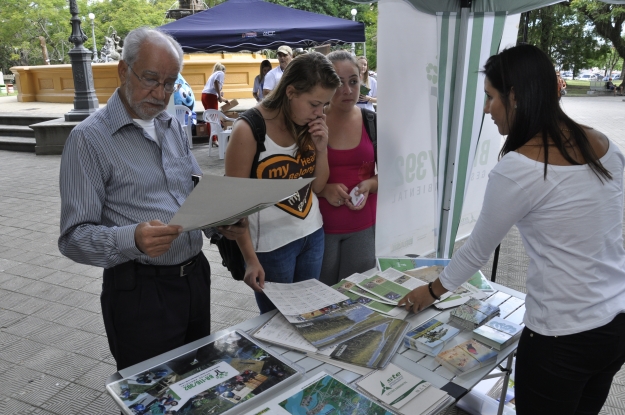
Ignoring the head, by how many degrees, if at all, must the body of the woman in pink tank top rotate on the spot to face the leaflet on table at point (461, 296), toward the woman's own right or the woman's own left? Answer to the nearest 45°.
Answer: approximately 45° to the woman's own left

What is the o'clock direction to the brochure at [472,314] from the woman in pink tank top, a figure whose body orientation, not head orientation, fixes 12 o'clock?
The brochure is roughly at 11 o'clock from the woman in pink tank top.

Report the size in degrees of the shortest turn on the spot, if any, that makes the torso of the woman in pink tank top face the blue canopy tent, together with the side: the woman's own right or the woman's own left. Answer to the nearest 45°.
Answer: approximately 180°

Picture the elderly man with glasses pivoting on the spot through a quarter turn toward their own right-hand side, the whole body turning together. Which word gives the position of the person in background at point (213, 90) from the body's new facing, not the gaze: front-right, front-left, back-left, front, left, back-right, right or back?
back-right

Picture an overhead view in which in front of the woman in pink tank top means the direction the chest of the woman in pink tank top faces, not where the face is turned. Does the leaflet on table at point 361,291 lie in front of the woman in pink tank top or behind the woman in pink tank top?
in front

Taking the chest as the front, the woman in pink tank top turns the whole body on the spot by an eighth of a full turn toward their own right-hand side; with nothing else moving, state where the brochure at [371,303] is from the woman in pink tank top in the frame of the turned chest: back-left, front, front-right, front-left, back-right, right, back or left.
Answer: front-left

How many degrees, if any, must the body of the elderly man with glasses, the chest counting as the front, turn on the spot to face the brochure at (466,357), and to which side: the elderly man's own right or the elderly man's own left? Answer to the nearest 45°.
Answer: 0° — they already face it

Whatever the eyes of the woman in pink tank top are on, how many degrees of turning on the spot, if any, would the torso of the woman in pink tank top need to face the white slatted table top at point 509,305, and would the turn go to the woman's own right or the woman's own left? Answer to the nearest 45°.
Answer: approximately 45° to the woman's own left

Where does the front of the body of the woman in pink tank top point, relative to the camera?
toward the camera

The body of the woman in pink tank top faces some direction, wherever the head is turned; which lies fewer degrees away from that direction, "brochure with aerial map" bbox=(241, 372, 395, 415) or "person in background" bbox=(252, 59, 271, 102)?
the brochure with aerial map

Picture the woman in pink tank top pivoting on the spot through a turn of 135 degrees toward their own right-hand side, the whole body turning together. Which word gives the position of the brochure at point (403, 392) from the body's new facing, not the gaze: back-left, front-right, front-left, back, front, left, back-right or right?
back-left

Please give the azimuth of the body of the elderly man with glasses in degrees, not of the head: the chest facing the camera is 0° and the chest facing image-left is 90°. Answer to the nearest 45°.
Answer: approximately 315°

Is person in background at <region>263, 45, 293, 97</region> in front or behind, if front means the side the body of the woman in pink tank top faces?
behind

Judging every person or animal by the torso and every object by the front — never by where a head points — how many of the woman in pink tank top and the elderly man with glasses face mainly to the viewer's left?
0

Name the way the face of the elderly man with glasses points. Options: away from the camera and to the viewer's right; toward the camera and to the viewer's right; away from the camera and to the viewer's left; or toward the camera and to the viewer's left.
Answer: toward the camera and to the viewer's right
